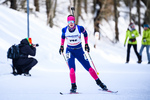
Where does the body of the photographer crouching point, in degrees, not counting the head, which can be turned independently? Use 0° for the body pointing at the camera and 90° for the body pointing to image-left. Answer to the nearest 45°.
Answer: approximately 270°
